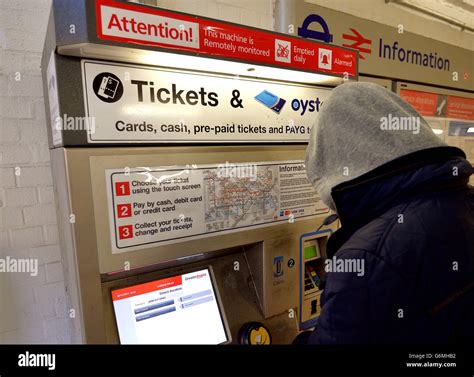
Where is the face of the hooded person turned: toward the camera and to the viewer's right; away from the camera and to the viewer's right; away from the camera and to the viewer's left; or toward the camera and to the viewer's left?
away from the camera and to the viewer's left

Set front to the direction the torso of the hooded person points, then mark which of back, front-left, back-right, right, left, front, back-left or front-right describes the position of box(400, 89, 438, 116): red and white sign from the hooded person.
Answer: front-right

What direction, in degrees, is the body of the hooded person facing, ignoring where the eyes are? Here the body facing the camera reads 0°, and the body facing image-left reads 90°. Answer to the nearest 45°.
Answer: approximately 135°

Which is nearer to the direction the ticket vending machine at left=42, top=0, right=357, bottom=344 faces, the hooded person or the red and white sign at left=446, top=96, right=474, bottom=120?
the hooded person

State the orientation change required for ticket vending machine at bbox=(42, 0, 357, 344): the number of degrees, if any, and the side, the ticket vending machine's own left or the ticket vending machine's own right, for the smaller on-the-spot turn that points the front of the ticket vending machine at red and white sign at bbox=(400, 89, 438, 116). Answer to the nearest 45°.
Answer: approximately 90° to the ticket vending machine's own left

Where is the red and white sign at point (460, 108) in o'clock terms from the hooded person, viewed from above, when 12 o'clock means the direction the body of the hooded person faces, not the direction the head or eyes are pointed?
The red and white sign is roughly at 2 o'clock from the hooded person.

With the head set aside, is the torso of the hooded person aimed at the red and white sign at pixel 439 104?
no

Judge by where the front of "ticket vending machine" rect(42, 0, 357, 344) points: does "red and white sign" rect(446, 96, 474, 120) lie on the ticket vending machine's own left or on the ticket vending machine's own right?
on the ticket vending machine's own left

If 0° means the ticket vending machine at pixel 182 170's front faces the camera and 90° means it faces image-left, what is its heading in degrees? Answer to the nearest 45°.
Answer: approximately 315°

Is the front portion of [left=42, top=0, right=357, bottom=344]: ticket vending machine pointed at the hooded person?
yes
